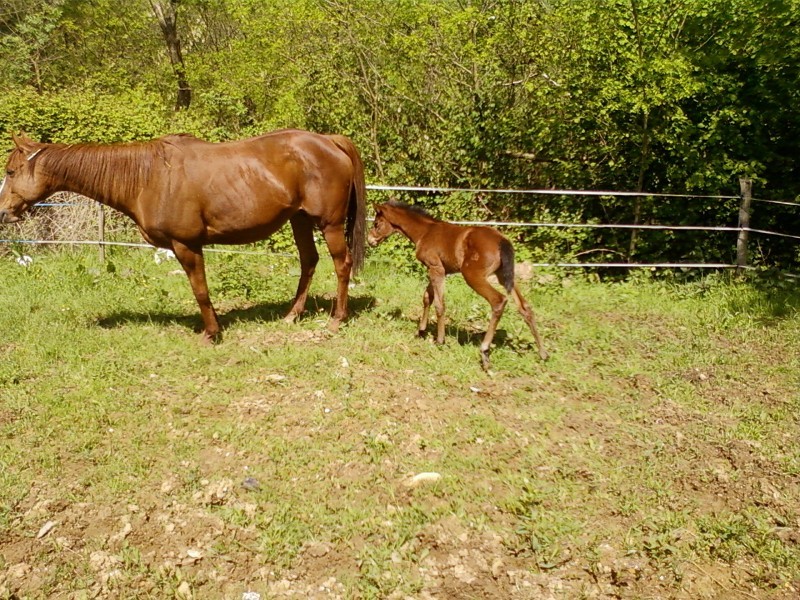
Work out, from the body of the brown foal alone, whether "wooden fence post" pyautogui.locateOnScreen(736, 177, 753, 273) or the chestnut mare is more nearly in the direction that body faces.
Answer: the chestnut mare

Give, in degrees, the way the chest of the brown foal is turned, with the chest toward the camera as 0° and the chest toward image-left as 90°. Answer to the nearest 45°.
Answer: approximately 135°

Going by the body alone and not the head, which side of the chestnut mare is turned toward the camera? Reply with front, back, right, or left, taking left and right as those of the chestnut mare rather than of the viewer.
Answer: left

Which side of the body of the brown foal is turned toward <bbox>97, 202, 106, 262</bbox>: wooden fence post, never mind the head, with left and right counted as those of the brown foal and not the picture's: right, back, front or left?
front

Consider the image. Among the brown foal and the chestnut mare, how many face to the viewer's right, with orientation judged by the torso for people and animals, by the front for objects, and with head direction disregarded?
0

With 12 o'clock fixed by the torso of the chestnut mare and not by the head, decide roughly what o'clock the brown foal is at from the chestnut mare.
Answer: The brown foal is roughly at 7 o'clock from the chestnut mare.

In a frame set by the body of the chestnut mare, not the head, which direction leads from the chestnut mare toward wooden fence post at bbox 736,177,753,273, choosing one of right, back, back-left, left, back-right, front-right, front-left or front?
back

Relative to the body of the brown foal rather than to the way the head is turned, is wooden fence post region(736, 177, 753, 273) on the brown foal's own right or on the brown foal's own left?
on the brown foal's own right
